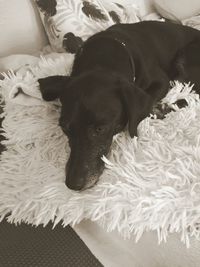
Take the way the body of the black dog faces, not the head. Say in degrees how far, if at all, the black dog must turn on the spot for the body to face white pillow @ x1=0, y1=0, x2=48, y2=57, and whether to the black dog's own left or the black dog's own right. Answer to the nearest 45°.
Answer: approximately 90° to the black dog's own right

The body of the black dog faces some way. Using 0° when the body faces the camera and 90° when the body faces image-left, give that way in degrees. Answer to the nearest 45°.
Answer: approximately 45°

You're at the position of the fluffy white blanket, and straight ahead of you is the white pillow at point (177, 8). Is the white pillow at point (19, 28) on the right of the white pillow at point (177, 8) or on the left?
left

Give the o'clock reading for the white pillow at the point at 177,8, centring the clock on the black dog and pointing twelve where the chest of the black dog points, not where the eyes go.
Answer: The white pillow is roughly at 5 o'clock from the black dog.
